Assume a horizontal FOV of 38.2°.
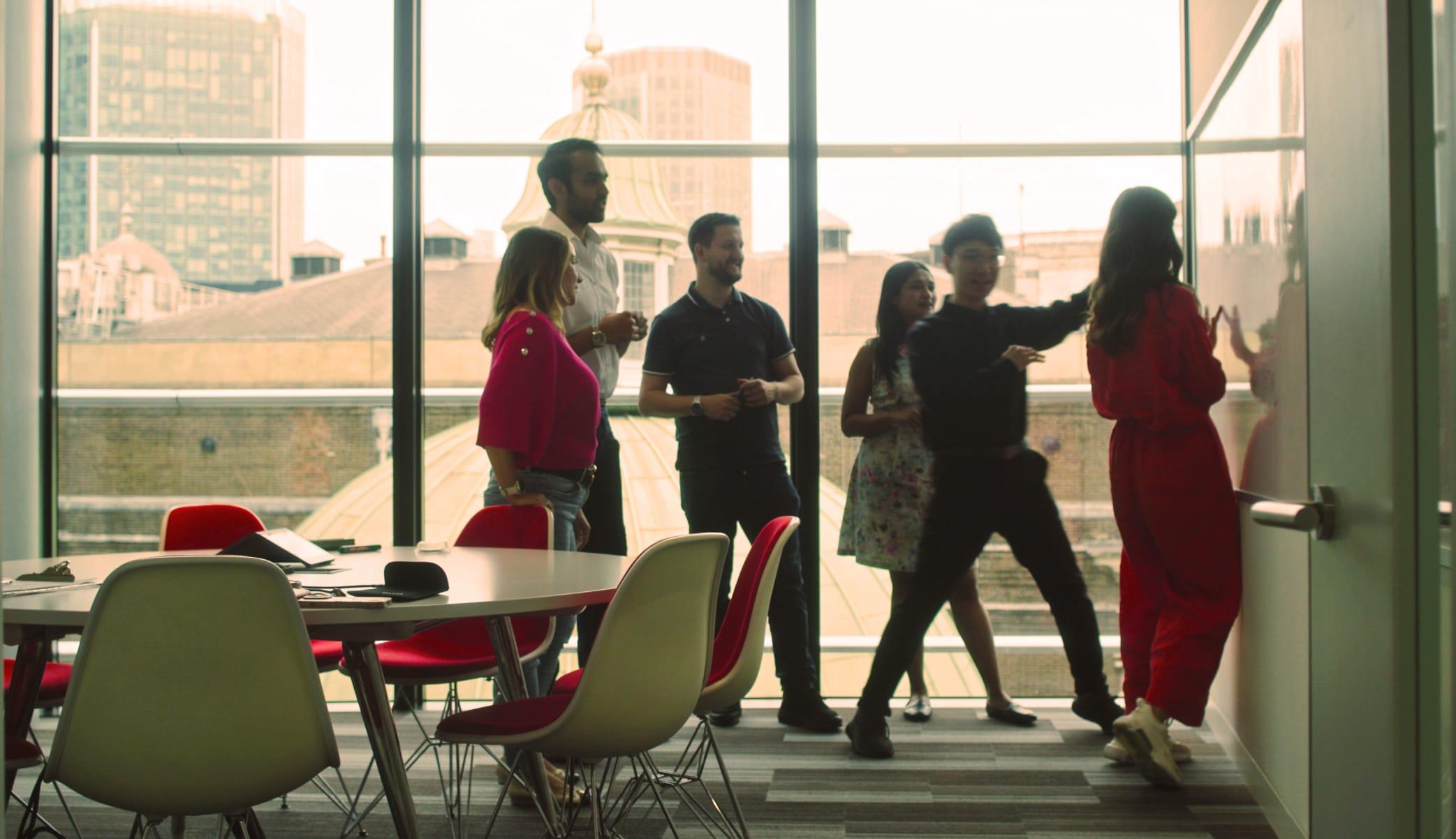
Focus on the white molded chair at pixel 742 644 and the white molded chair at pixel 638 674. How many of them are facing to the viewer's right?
0

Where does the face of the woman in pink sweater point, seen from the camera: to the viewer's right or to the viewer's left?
to the viewer's right

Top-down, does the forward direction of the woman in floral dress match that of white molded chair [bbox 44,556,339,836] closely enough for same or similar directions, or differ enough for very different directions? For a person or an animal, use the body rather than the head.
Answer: very different directions

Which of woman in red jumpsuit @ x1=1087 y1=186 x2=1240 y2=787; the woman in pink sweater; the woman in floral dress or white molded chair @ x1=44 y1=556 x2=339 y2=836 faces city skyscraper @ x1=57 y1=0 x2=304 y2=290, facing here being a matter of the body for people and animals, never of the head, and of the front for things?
the white molded chair

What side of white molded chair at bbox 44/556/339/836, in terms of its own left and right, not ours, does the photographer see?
back

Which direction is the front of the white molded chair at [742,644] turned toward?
to the viewer's left

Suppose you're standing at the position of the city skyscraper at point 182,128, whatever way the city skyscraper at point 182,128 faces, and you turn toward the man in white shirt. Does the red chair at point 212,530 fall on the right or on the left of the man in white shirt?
right

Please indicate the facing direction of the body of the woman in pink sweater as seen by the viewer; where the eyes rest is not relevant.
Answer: to the viewer's right

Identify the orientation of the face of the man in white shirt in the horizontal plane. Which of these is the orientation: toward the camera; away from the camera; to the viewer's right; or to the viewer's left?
to the viewer's right

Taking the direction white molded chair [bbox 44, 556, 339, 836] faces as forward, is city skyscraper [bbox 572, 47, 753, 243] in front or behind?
in front

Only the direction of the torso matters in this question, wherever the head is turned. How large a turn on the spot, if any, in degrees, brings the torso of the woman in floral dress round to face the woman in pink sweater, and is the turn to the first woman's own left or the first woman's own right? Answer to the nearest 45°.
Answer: approximately 90° to the first woman's own right

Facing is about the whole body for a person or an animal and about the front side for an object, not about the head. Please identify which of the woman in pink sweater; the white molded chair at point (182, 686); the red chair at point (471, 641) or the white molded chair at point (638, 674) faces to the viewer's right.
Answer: the woman in pink sweater

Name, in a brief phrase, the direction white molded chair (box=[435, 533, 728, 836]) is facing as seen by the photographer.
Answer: facing away from the viewer and to the left of the viewer

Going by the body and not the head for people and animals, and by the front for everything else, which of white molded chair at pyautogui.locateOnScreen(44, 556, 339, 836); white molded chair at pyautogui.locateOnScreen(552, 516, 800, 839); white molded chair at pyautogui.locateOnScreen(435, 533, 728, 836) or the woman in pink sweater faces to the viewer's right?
the woman in pink sweater
